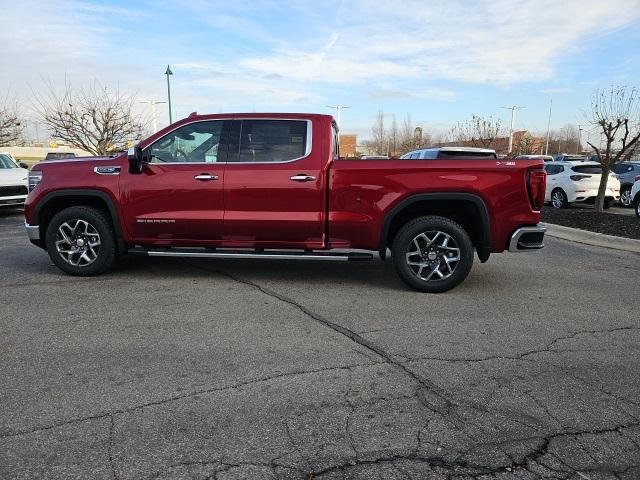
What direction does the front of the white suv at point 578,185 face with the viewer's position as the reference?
facing away from the viewer and to the left of the viewer

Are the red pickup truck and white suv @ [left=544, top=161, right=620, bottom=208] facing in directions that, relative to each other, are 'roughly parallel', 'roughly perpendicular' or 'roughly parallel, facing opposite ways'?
roughly perpendicular

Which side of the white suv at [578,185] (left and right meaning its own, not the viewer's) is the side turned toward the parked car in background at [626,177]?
right

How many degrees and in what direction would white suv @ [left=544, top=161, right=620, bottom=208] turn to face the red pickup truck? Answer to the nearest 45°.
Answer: approximately 135° to its left

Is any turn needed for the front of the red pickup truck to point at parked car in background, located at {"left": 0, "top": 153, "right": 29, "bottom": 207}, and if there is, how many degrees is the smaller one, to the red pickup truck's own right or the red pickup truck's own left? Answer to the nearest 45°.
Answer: approximately 45° to the red pickup truck's own right

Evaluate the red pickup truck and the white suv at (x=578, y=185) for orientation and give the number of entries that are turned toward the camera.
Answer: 0

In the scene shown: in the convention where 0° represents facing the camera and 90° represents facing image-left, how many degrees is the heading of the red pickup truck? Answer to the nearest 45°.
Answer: approximately 90°
